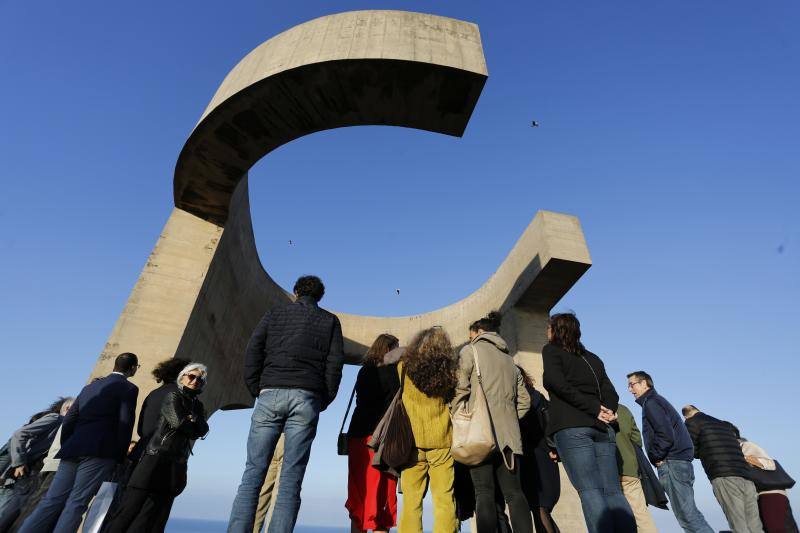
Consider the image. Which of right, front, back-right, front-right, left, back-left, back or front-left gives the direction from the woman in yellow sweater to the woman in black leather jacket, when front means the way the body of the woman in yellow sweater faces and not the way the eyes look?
left

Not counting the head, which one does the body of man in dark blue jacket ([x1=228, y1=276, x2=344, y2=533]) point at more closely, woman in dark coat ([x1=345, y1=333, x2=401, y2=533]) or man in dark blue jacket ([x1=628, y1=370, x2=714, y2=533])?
the woman in dark coat

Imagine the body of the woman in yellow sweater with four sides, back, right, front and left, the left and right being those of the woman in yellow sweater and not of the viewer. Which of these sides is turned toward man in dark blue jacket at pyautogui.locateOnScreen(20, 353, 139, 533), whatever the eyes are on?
left

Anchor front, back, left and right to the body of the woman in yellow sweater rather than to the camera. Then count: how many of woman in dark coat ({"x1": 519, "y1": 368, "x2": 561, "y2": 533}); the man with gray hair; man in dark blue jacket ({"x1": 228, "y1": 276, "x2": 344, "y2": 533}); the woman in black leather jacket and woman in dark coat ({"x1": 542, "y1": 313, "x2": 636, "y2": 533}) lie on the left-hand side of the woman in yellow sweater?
2

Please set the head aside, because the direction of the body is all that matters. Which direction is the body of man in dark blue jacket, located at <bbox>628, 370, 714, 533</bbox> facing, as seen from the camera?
to the viewer's left

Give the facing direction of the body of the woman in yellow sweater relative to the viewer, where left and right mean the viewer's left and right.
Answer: facing away from the viewer

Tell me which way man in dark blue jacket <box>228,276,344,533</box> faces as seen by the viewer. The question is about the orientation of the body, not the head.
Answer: away from the camera

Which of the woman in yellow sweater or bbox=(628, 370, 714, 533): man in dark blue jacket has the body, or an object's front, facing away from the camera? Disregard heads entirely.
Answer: the woman in yellow sweater

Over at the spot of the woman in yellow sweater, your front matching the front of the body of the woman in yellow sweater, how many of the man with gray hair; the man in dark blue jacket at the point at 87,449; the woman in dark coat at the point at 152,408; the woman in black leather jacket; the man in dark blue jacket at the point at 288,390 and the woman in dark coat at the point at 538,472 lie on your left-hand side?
4

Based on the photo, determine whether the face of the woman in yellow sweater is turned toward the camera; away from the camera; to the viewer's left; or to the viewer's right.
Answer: away from the camera
